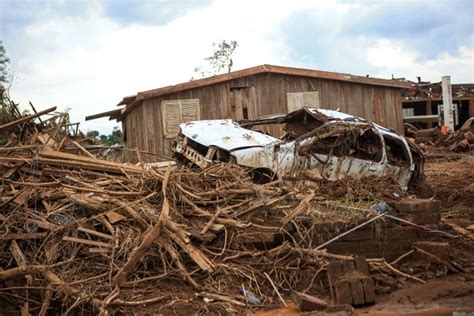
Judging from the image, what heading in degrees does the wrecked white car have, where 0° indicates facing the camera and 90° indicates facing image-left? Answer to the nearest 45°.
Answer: approximately 45°

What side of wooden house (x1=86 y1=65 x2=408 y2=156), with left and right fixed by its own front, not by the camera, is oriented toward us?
front

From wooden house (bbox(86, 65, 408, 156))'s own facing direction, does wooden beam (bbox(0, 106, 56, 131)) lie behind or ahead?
ahead

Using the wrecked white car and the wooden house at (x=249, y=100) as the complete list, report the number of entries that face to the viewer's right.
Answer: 0

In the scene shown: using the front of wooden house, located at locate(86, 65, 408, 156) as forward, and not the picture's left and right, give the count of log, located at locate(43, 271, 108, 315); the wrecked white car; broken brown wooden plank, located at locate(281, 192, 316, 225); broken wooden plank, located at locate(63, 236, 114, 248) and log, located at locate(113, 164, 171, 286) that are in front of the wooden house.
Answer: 5

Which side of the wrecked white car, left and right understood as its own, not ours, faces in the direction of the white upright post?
back

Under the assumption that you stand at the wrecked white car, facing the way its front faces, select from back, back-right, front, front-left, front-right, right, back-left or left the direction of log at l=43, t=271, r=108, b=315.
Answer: front

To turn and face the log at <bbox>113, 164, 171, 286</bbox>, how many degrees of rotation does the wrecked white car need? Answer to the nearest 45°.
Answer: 0° — it already faces it

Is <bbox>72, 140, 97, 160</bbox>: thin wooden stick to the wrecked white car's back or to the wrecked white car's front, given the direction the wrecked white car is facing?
to the front

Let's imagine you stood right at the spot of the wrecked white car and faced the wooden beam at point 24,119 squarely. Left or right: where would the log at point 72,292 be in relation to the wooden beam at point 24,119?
left

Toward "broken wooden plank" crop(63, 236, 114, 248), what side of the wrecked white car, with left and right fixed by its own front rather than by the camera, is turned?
front

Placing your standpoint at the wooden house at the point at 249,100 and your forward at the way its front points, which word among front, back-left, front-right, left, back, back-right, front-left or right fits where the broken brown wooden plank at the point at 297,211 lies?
front

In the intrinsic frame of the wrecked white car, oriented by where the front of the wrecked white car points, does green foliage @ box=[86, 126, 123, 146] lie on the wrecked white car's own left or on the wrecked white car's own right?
on the wrecked white car's own right
